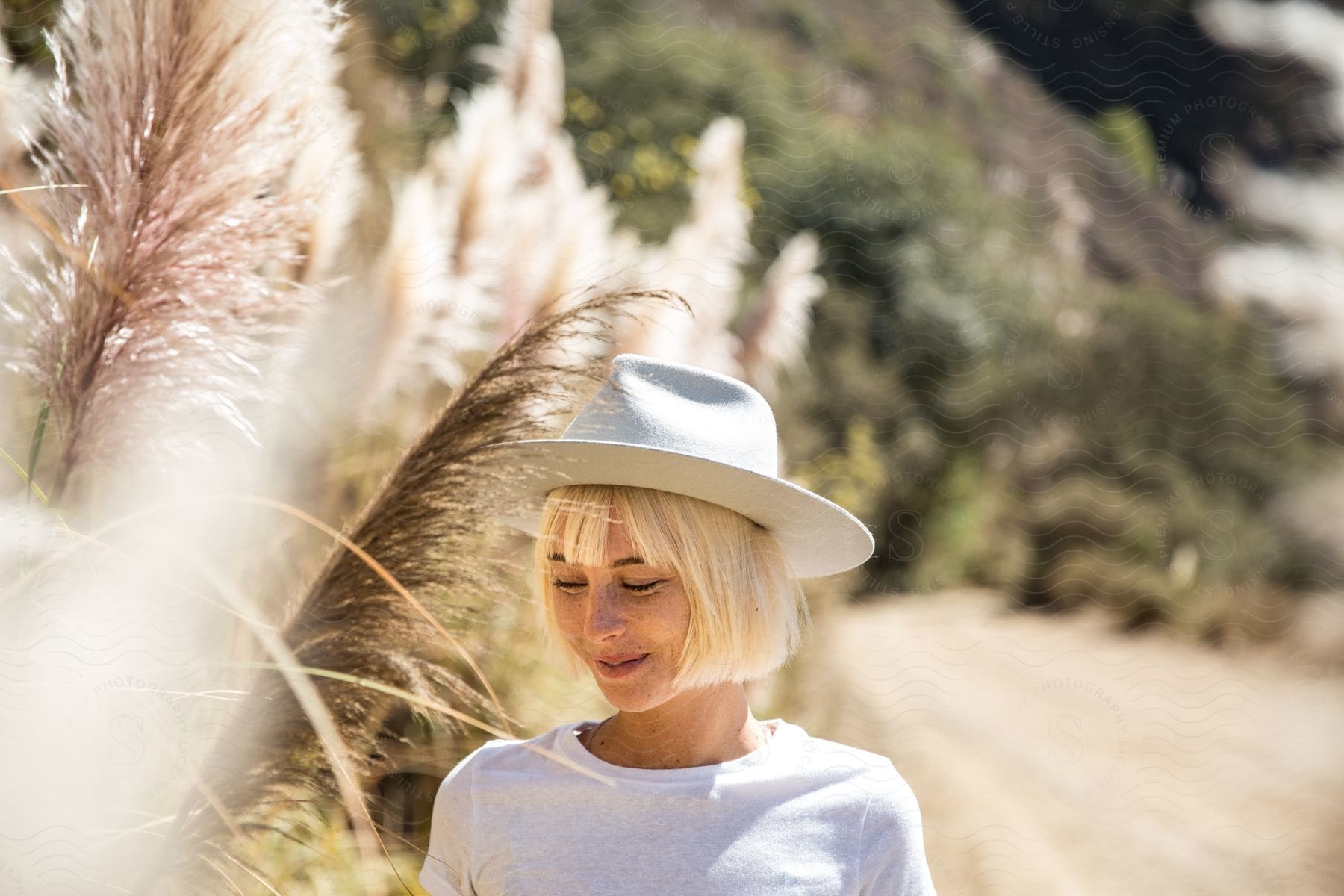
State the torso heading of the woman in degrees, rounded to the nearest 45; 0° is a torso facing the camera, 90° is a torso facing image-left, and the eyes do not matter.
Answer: approximately 0°
